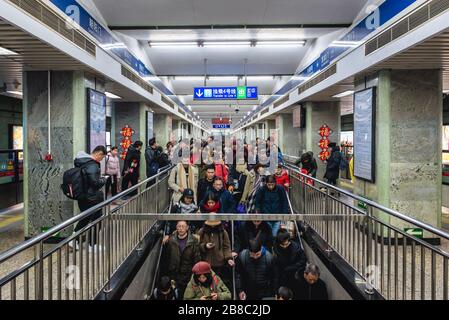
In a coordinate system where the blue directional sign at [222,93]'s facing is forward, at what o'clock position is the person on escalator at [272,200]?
The person on escalator is roughly at 12 o'clock from the blue directional sign.

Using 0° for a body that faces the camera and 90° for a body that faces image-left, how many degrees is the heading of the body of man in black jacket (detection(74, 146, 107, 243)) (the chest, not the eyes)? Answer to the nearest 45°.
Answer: approximately 270°

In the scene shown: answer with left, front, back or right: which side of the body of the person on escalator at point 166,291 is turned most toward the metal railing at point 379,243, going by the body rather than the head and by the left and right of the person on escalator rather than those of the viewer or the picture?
left

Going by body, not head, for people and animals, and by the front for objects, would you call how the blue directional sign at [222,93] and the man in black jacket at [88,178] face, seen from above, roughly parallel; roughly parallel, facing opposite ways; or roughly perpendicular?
roughly perpendicular

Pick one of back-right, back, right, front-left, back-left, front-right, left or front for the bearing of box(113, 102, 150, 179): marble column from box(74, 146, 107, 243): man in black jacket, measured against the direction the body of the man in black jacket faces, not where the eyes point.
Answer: left

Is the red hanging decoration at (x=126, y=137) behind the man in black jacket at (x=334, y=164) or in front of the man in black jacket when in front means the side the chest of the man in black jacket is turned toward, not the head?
in front

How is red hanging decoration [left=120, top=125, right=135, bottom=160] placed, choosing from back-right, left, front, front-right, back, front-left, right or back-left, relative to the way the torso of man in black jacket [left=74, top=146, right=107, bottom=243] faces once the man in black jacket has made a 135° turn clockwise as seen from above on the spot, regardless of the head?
back-right

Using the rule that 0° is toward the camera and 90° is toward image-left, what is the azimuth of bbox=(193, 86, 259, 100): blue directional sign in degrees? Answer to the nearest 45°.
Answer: approximately 0°
